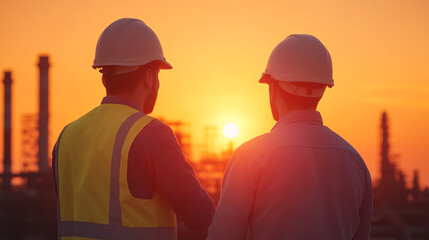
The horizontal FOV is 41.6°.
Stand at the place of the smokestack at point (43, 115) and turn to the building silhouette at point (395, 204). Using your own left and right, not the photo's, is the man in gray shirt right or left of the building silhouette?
right

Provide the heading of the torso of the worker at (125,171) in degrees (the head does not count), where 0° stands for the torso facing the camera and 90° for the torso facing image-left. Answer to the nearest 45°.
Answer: approximately 225°

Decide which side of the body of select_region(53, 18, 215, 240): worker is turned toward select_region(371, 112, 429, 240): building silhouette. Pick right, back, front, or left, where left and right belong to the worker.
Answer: front

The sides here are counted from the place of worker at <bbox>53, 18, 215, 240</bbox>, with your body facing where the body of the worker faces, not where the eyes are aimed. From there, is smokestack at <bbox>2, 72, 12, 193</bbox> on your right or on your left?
on your left

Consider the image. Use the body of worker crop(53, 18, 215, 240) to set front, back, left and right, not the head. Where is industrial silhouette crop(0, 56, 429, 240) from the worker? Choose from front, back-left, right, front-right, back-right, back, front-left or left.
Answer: front-left

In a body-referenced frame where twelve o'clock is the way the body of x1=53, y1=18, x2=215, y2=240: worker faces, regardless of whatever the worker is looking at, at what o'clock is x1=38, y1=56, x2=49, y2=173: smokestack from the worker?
The smokestack is roughly at 10 o'clock from the worker.

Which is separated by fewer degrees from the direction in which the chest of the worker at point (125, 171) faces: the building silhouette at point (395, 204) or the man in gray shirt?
the building silhouette

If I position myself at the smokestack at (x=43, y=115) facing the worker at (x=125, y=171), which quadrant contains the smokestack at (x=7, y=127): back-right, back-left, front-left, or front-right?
back-right

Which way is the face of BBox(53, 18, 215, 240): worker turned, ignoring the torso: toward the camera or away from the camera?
away from the camera
